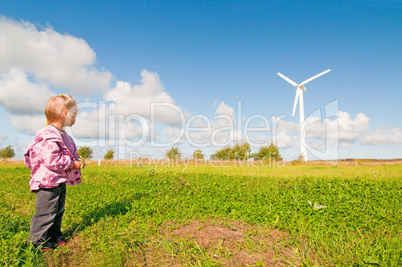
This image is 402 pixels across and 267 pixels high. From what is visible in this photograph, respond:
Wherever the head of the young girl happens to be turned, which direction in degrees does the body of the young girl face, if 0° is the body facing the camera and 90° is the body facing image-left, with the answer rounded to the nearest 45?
approximately 270°

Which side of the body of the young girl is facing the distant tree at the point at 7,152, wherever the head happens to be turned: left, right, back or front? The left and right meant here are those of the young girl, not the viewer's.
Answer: left
